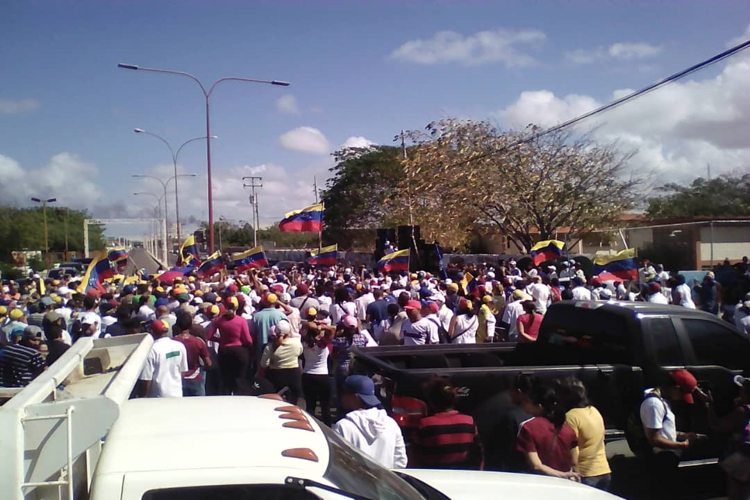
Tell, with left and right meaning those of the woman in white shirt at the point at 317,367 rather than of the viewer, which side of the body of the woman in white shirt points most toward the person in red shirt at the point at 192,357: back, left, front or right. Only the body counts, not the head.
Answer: left

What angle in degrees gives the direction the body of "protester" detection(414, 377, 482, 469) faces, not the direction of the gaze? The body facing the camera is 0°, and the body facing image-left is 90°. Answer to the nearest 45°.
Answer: approximately 180°

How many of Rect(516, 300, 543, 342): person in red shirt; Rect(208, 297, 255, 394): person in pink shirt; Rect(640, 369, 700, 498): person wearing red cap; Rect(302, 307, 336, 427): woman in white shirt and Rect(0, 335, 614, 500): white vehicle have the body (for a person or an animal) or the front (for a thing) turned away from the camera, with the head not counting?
3

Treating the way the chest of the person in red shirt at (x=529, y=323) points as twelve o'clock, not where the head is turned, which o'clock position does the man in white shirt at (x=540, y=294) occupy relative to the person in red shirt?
The man in white shirt is roughly at 12 o'clock from the person in red shirt.

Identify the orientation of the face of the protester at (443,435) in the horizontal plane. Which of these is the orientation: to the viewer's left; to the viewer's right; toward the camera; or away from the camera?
away from the camera

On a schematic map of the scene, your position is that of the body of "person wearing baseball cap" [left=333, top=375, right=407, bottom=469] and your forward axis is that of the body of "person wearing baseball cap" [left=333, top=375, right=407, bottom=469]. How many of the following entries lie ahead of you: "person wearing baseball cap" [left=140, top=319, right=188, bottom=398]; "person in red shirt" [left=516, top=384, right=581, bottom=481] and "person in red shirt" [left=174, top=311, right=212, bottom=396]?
2

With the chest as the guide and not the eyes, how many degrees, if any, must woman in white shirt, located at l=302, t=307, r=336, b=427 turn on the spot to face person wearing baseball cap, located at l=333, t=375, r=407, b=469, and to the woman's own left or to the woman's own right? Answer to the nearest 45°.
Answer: approximately 180°

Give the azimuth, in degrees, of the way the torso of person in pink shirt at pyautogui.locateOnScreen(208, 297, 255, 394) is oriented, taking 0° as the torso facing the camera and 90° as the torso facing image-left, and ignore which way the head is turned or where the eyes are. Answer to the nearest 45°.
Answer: approximately 180°

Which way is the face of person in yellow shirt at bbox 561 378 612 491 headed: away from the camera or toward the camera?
away from the camera

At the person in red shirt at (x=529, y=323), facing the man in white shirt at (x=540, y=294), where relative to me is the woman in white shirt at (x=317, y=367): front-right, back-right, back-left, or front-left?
back-left

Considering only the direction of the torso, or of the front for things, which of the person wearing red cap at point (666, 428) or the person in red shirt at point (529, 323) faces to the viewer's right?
the person wearing red cap

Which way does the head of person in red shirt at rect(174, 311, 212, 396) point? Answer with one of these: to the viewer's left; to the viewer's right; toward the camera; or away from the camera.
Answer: away from the camera

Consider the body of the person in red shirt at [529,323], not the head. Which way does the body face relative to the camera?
away from the camera
